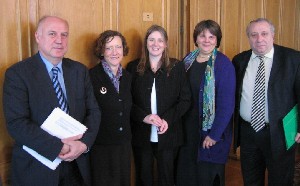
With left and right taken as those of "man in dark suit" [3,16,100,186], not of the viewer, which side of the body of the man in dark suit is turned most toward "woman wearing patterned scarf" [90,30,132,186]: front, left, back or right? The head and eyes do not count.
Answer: left

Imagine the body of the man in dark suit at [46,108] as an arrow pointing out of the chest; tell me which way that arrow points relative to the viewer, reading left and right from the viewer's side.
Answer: facing the viewer and to the right of the viewer

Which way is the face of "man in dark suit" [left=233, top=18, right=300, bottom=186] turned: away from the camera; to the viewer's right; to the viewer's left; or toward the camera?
toward the camera

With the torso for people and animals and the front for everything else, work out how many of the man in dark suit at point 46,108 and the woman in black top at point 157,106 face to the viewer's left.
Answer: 0

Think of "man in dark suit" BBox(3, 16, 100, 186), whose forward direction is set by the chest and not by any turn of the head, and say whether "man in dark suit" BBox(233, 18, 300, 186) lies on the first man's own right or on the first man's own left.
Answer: on the first man's own left

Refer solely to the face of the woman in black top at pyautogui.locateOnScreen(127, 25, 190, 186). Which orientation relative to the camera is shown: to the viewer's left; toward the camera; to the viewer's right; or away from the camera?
toward the camera

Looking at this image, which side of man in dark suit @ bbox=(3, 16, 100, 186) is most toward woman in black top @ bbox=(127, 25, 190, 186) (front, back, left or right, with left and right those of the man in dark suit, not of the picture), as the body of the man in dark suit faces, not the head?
left

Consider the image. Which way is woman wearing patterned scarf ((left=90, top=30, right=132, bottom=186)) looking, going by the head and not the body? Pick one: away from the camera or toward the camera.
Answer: toward the camera
